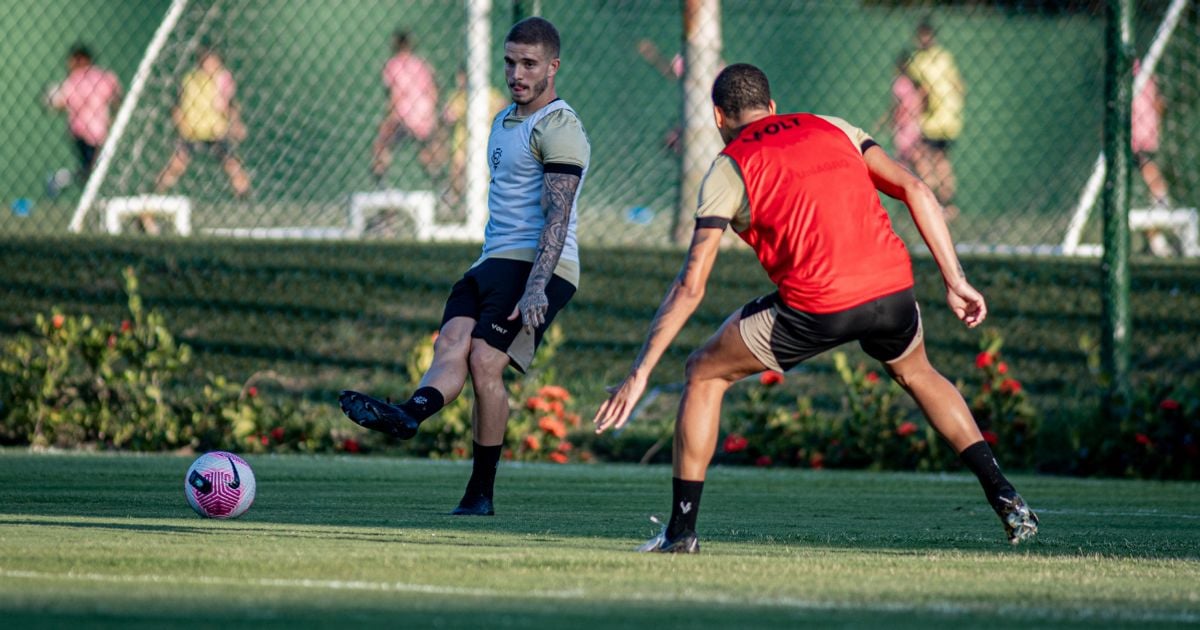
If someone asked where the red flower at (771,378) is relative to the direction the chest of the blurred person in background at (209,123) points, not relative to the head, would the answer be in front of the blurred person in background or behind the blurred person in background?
in front

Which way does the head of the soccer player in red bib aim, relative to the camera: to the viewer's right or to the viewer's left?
to the viewer's left

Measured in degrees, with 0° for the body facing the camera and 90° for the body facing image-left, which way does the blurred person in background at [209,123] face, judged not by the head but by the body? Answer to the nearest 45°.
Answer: approximately 0°

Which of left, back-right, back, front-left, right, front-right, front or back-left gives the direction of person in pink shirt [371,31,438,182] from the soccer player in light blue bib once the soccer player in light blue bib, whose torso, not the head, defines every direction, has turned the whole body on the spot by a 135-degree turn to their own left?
left

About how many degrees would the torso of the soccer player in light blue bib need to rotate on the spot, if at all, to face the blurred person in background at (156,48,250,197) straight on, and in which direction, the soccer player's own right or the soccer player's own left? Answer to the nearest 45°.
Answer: approximately 135° to the soccer player's own right

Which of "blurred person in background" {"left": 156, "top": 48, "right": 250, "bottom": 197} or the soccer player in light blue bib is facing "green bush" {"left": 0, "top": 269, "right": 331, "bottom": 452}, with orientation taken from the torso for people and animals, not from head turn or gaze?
the blurred person in background

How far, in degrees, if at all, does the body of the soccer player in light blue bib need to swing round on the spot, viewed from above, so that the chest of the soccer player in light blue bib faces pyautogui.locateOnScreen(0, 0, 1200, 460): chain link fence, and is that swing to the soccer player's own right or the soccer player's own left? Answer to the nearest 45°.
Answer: approximately 135° to the soccer player's own right

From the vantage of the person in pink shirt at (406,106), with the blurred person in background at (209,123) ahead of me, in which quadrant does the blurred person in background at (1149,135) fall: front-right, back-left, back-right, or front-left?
back-left

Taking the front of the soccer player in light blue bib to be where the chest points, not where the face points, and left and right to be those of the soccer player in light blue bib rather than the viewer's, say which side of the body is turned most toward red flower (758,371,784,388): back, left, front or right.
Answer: back

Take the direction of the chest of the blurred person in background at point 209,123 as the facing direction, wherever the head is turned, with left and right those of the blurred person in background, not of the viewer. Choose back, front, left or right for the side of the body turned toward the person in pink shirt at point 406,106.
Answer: left

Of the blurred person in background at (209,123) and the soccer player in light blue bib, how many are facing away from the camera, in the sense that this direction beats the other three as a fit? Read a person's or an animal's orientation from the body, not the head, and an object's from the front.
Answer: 0

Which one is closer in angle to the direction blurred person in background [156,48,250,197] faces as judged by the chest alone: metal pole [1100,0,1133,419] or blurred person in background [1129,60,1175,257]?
the metal pole

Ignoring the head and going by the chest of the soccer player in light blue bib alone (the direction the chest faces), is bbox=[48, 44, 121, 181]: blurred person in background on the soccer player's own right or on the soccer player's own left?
on the soccer player's own right

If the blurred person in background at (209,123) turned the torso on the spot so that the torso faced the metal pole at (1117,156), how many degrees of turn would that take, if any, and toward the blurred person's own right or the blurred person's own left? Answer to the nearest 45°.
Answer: approximately 45° to the blurred person's own left
